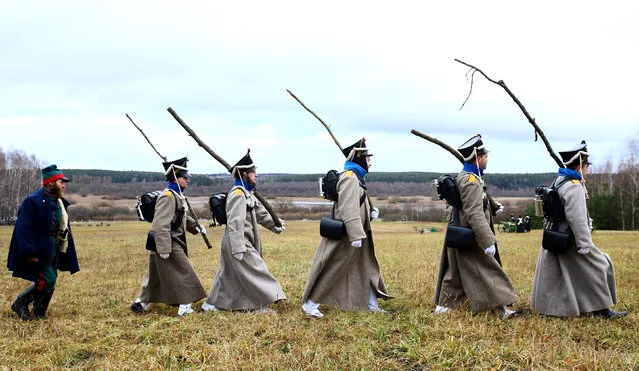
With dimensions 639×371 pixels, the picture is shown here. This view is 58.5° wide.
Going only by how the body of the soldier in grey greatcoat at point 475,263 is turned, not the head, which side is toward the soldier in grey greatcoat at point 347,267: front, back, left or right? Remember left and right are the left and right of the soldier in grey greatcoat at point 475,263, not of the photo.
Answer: back

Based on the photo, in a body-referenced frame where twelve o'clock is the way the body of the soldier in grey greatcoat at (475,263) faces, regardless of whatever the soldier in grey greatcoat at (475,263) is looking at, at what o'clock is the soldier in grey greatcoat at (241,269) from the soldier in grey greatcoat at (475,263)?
the soldier in grey greatcoat at (241,269) is roughly at 6 o'clock from the soldier in grey greatcoat at (475,263).

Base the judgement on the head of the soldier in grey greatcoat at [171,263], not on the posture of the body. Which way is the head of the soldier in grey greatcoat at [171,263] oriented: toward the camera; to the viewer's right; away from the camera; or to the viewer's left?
to the viewer's right

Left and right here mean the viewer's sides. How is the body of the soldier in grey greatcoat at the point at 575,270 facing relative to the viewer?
facing to the right of the viewer

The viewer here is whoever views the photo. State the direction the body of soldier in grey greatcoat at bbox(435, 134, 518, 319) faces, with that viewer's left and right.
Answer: facing to the right of the viewer

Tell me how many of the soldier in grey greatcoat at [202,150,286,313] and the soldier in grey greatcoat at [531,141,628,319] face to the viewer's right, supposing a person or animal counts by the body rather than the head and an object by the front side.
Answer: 2

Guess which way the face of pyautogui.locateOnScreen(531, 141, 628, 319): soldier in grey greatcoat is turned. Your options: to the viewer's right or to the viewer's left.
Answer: to the viewer's right

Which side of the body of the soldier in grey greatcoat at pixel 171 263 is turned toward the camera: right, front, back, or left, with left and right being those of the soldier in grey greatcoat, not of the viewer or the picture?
right

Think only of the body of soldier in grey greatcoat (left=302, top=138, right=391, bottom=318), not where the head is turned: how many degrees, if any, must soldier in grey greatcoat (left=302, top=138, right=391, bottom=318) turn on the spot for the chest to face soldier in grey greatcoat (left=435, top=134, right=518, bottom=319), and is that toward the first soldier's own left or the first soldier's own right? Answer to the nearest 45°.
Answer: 0° — they already face them

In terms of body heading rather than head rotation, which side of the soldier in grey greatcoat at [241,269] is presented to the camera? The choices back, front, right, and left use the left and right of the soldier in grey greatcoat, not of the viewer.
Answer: right
